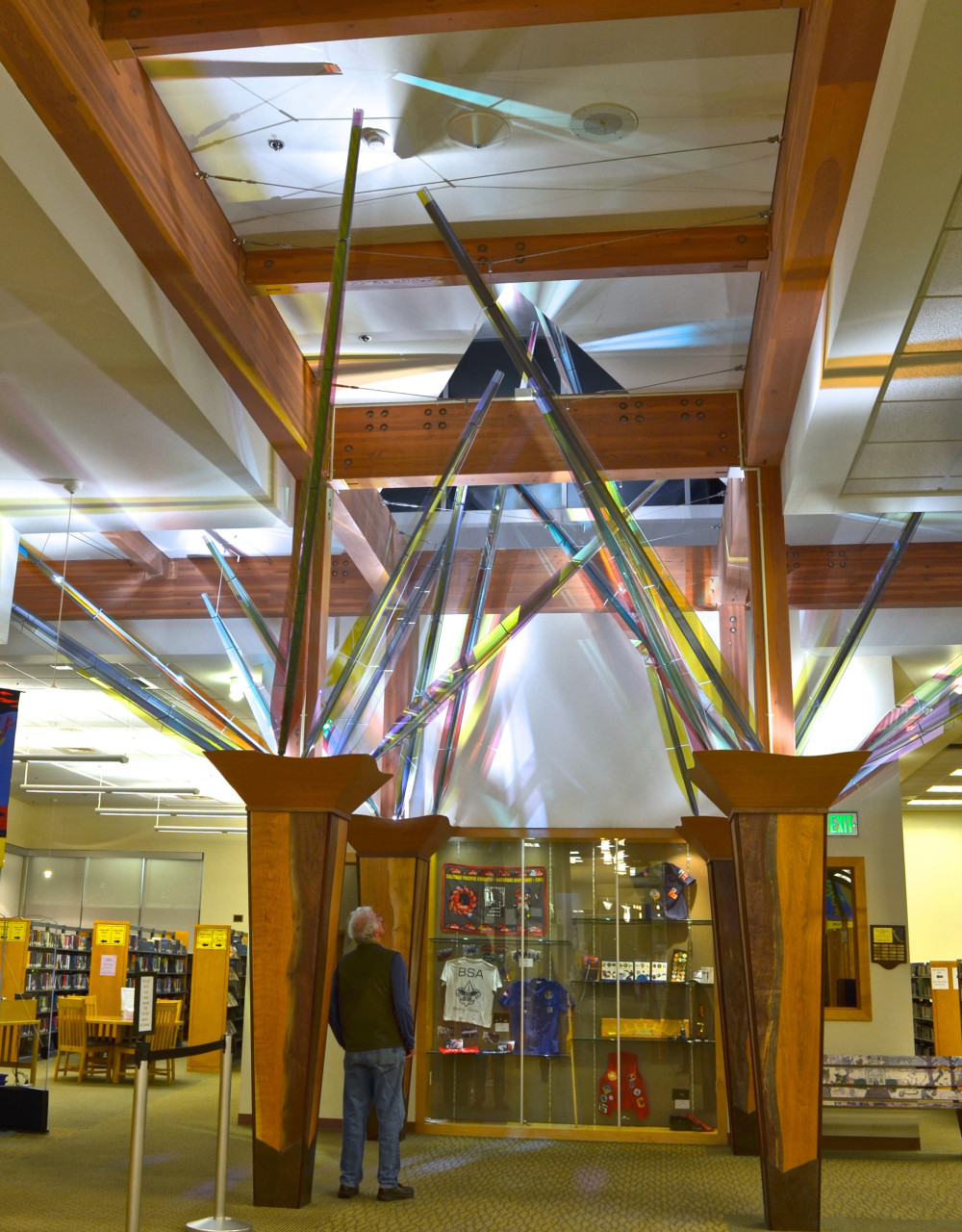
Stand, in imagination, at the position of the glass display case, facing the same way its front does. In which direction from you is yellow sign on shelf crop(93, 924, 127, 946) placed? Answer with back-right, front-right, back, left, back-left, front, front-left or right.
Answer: back-right

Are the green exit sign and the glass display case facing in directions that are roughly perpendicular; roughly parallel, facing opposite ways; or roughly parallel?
roughly parallel

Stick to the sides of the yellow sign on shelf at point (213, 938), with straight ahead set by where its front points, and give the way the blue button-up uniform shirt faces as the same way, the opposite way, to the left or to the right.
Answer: the same way

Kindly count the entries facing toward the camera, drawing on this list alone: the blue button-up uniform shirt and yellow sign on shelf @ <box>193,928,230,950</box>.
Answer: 2

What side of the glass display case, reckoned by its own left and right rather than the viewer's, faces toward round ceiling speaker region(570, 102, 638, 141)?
front

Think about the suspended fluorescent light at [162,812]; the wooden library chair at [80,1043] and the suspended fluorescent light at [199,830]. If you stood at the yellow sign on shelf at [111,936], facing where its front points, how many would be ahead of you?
1

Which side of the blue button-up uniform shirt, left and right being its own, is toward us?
front

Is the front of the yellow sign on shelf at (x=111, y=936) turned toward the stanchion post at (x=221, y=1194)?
yes

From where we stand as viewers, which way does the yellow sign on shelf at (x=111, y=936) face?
facing the viewer

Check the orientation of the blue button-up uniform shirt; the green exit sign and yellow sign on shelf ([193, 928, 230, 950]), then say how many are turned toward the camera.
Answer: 3

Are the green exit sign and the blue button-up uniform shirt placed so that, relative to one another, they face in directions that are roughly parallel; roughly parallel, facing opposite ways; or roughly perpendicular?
roughly parallel

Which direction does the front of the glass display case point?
toward the camera

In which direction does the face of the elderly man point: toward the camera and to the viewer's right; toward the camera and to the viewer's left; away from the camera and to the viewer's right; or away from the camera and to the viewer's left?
away from the camera and to the viewer's right

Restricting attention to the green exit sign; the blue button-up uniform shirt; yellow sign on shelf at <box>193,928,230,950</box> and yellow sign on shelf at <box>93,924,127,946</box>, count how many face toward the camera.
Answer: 4

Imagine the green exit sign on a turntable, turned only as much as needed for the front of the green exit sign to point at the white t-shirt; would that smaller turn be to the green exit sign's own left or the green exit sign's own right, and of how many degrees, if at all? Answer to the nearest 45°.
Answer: approximately 90° to the green exit sign's own right
